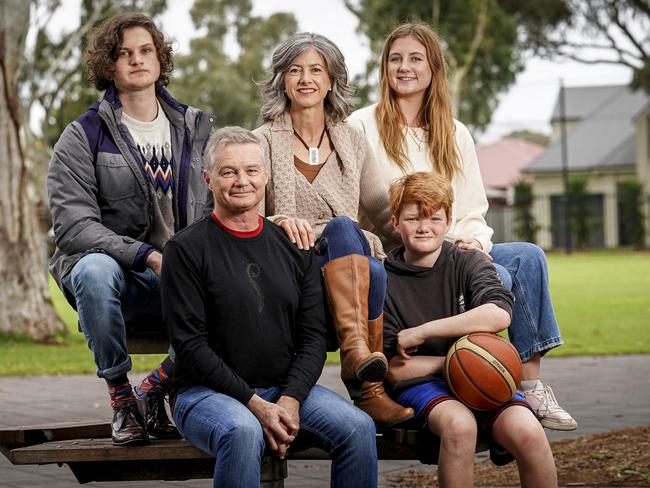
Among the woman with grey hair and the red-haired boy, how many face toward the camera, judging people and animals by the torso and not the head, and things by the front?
2

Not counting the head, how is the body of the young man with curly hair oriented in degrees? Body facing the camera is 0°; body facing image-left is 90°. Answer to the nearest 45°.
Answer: approximately 315°

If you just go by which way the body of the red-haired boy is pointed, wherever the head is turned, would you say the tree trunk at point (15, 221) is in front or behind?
behind

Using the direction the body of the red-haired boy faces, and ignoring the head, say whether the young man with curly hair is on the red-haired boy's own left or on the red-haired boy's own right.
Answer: on the red-haired boy's own right

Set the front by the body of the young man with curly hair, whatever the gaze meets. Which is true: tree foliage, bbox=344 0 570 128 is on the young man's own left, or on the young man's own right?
on the young man's own left
